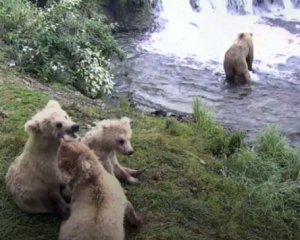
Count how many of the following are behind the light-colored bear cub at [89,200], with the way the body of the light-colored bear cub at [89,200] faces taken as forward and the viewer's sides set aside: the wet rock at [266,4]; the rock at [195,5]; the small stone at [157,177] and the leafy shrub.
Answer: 0

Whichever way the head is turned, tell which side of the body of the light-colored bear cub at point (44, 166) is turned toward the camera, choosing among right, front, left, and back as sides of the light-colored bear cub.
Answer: right

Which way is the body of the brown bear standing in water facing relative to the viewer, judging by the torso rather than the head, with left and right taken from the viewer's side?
facing away from the viewer and to the right of the viewer

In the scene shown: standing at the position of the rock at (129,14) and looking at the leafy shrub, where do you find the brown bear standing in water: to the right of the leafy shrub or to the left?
left

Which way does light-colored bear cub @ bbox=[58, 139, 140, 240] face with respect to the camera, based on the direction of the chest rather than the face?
away from the camera

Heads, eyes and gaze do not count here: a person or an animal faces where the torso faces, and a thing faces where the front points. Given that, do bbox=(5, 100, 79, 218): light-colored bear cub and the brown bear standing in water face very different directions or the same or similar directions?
same or similar directions

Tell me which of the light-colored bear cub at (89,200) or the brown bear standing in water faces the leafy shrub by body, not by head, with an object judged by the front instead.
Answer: the light-colored bear cub

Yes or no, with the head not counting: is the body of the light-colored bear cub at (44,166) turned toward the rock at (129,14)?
no
